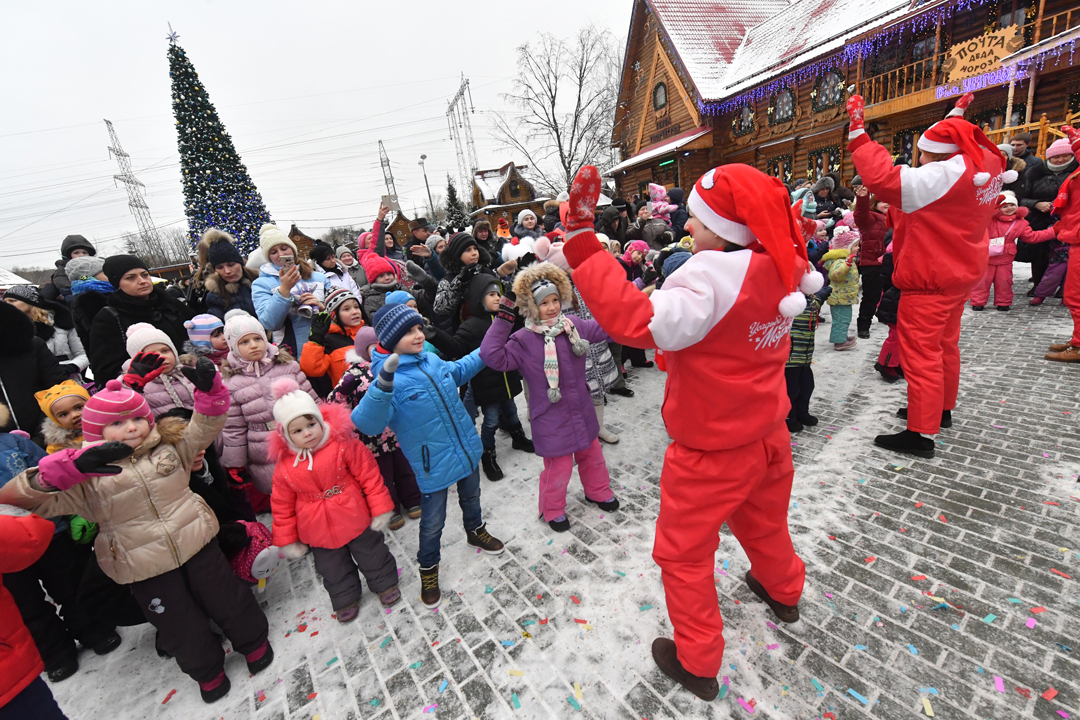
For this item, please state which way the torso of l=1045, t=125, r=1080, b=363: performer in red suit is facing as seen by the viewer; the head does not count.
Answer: to the viewer's left

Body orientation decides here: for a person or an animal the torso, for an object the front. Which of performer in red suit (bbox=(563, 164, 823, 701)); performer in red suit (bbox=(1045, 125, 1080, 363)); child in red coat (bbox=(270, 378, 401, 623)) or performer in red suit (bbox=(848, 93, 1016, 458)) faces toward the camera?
the child in red coat

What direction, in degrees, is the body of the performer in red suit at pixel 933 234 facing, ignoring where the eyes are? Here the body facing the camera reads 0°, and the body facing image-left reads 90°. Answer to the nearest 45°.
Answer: approximately 135°

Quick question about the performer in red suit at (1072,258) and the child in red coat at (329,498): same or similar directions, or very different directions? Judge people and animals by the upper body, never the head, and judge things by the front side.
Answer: very different directions

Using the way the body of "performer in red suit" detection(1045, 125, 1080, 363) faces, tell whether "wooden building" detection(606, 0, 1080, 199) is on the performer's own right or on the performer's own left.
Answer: on the performer's own right

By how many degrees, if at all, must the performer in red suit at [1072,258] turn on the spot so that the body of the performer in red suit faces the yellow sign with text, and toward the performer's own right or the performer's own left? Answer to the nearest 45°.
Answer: approximately 90° to the performer's own right

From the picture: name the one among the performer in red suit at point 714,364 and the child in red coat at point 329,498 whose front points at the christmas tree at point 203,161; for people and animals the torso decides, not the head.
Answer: the performer in red suit

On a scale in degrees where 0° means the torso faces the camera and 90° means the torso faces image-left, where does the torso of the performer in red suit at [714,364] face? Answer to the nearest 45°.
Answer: approximately 135°

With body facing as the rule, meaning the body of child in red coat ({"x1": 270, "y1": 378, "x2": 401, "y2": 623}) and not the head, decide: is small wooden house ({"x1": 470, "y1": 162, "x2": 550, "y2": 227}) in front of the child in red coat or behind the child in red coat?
behind

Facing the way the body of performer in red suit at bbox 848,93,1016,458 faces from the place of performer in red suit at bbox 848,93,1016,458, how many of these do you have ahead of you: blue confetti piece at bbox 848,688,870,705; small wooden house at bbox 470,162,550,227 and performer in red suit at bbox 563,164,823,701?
1

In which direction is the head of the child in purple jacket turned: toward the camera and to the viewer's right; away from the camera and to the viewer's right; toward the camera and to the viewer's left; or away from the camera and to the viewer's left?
toward the camera and to the viewer's right

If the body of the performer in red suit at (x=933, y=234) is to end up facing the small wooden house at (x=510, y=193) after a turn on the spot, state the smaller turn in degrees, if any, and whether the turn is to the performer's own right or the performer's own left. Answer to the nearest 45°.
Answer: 0° — they already face it

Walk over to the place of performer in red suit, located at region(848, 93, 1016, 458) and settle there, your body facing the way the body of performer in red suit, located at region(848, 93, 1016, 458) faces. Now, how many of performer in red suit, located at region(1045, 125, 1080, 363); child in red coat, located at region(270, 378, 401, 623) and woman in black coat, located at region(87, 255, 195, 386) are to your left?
2

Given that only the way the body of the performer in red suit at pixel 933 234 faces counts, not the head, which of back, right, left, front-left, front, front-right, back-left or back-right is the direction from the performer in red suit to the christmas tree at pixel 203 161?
front-left

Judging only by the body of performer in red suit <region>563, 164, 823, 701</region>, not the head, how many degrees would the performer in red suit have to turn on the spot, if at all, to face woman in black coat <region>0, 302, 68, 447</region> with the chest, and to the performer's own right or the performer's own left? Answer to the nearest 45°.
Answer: approximately 45° to the performer's own left

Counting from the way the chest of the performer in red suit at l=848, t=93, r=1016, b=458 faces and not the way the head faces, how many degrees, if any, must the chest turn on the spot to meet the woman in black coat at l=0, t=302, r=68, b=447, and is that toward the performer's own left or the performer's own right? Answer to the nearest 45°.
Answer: approximately 90° to the performer's own left

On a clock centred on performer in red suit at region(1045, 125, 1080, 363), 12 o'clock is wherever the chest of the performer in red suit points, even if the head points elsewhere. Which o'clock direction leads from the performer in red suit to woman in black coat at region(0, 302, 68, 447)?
The woman in black coat is roughly at 10 o'clock from the performer in red suit.
